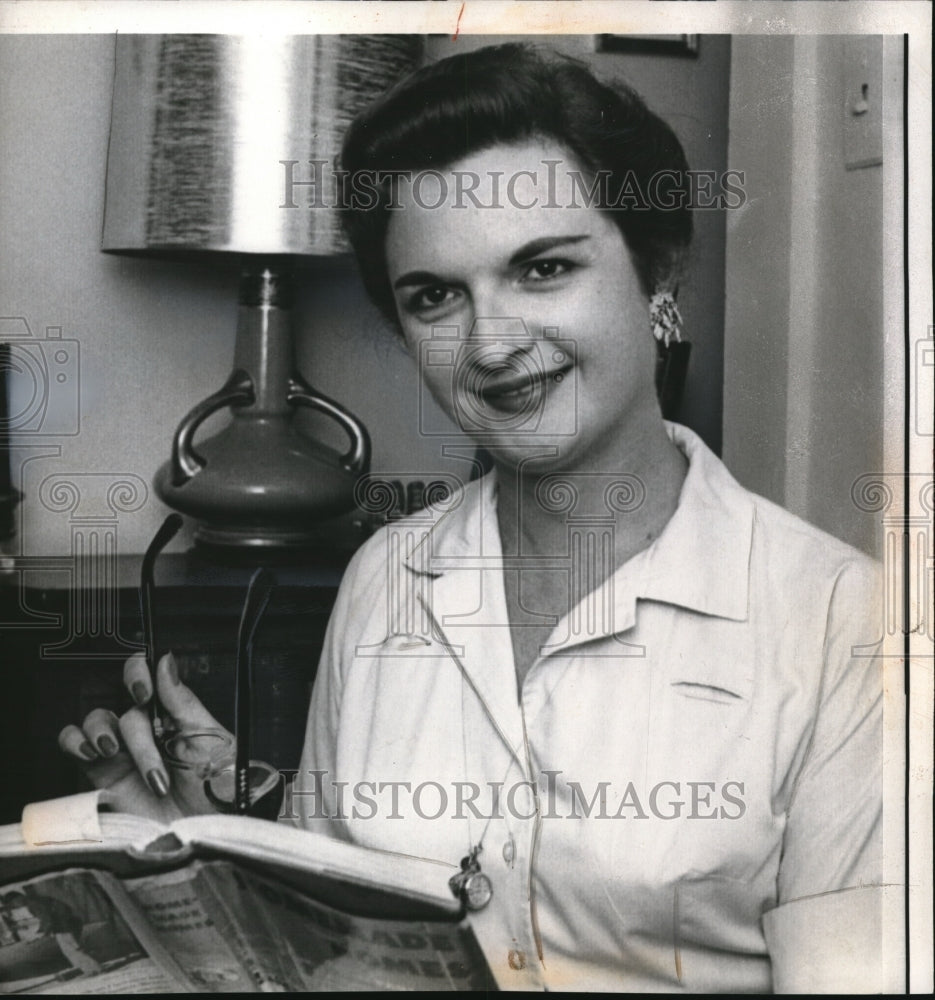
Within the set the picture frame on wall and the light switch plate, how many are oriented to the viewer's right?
0

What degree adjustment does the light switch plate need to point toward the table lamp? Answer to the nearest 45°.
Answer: approximately 45° to its right

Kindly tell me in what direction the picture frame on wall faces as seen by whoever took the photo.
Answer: facing the viewer

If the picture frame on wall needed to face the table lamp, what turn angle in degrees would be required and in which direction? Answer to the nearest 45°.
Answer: approximately 90° to its right

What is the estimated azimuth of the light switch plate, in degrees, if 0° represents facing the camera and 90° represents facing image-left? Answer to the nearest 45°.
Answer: approximately 45°
